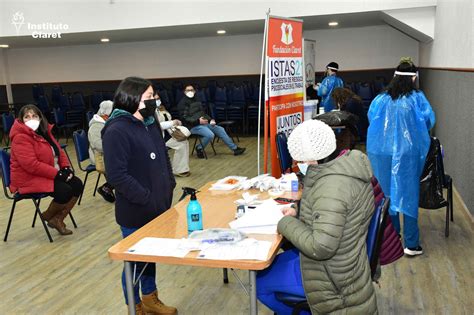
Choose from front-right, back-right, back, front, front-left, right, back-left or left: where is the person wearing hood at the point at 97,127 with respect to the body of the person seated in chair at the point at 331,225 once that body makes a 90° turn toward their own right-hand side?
front-left

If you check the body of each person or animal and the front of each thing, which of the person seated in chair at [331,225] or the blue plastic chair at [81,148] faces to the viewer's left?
the person seated in chair

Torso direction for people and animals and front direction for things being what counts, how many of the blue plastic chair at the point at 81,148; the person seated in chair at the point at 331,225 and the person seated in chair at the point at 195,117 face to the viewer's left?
1

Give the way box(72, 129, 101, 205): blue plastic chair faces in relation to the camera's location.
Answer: facing the viewer and to the right of the viewer

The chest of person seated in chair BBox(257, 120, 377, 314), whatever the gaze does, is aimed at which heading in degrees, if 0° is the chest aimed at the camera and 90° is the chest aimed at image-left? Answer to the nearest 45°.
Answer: approximately 90°

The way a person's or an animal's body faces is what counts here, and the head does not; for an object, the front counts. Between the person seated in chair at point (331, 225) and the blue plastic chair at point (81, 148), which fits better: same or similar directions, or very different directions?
very different directions

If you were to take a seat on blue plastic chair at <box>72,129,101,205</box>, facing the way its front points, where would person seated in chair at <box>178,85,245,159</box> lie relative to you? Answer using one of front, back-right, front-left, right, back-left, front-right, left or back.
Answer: left

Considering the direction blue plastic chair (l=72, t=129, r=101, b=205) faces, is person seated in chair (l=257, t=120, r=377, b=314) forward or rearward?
forward

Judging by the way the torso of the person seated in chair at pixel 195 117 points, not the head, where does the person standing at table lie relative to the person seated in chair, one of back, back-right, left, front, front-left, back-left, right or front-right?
front-right

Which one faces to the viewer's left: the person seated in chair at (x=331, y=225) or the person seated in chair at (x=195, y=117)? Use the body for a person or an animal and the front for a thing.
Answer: the person seated in chair at (x=331, y=225)

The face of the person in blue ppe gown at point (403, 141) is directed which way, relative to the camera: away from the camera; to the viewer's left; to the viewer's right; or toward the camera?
away from the camera
